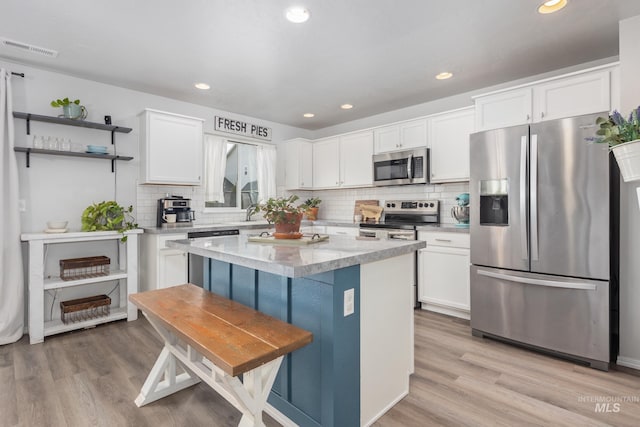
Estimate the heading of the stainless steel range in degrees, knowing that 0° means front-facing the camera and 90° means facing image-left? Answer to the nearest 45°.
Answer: approximately 45°

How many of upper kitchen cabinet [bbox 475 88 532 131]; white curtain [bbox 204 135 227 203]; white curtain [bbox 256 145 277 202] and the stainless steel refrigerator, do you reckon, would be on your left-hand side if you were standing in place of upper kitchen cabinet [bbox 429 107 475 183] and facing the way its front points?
2

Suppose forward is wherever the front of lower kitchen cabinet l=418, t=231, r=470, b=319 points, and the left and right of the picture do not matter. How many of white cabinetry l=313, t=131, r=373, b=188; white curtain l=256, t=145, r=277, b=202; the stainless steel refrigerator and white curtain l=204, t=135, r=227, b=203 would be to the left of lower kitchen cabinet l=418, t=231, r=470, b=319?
1

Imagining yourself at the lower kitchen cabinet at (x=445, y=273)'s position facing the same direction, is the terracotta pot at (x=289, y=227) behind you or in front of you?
in front

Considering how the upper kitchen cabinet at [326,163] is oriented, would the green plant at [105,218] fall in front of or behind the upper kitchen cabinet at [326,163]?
in front

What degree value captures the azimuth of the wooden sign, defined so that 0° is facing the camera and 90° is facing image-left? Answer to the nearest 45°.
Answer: approximately 315°

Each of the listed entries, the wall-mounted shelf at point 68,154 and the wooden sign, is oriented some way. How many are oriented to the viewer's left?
0

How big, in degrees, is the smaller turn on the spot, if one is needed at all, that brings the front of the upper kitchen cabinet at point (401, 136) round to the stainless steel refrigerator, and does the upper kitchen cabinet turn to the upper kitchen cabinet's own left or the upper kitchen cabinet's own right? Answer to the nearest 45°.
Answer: approximately 90° to the upper kitchen cabinet's own left
